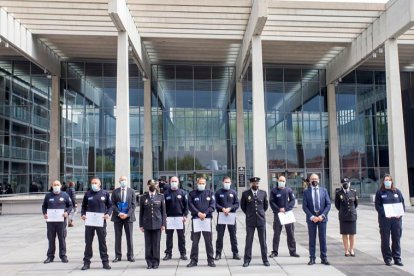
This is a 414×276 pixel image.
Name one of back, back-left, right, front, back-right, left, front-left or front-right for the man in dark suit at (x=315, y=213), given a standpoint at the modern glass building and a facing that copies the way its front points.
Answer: front

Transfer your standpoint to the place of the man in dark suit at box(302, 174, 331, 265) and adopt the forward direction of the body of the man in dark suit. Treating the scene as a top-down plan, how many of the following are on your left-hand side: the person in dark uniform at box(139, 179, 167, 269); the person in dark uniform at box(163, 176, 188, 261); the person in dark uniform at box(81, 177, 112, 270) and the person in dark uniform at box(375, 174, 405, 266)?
1

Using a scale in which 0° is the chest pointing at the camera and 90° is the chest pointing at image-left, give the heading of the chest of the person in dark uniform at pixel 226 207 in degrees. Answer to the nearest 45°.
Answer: approximately 0°

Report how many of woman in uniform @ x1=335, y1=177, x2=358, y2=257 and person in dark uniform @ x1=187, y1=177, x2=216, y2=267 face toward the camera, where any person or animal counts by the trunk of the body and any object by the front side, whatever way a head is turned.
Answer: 2

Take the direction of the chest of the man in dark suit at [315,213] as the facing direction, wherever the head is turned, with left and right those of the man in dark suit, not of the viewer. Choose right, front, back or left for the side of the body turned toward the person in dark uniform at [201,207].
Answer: right

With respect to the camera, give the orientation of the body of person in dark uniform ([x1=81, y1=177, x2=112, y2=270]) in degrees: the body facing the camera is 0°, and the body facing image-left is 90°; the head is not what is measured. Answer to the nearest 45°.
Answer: approximately 0°

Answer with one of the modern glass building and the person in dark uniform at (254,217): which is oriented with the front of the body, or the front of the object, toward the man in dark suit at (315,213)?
the modern glass building

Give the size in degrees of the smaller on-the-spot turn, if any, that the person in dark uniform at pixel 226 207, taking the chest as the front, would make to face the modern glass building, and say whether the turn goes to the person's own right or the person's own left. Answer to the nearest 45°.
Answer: approximately 180°
